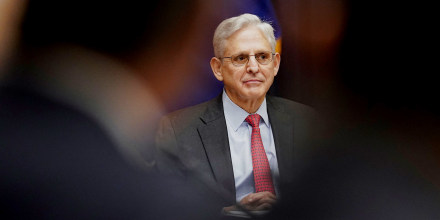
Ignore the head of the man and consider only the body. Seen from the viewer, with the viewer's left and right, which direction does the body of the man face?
facing the viewer and to the right of the viewer
